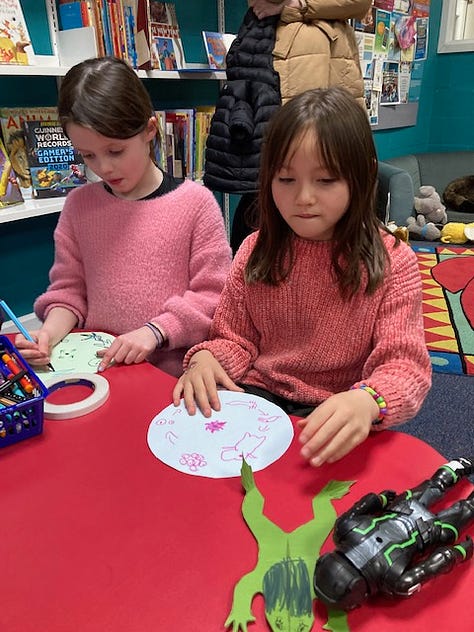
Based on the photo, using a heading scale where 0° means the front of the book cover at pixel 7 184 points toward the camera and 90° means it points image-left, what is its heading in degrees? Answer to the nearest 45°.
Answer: approximately 0°

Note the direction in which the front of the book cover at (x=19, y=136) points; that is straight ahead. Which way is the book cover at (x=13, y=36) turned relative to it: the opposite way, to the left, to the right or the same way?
the same way

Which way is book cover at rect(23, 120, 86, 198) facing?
toward the camera

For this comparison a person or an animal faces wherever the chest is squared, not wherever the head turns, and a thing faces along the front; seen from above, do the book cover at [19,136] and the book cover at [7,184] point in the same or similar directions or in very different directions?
same or similar directions

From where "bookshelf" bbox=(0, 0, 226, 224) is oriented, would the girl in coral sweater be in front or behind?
in front

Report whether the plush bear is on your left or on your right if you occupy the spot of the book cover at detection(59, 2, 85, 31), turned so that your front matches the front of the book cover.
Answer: on your left

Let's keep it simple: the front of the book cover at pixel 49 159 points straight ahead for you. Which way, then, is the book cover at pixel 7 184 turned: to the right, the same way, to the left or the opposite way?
the same way

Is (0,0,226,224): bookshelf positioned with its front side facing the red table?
yes

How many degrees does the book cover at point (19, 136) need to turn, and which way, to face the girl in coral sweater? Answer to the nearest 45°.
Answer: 0° — it already faces them

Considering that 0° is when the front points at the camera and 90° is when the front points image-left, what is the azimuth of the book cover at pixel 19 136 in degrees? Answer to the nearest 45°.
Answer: approximately 0°

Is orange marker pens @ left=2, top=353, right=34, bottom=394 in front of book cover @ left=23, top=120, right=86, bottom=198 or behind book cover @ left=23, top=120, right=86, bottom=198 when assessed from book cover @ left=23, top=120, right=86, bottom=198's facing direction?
in front

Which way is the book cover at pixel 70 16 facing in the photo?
toward the camera

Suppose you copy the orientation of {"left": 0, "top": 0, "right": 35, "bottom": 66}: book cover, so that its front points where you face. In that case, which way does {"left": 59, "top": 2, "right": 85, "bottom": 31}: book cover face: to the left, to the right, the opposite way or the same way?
the same way

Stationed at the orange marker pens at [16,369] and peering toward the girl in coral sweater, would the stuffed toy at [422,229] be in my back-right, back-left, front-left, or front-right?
front-left

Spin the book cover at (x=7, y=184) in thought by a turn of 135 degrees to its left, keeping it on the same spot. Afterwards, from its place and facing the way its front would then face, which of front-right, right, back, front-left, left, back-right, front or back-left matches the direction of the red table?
back-right

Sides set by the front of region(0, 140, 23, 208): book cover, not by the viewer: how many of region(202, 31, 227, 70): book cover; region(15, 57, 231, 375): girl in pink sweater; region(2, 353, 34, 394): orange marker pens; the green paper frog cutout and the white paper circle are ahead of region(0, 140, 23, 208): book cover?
4

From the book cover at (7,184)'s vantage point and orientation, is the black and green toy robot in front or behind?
in front

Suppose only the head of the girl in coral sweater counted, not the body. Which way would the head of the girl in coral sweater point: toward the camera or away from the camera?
toward the camera

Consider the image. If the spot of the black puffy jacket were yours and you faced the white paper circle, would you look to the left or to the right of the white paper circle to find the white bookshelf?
right

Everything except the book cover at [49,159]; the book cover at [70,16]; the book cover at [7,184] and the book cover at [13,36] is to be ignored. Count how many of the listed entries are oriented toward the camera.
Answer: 4
